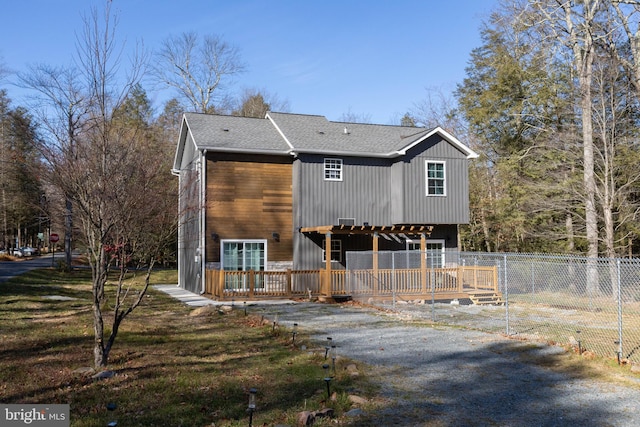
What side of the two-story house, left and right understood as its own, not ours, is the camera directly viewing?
back
